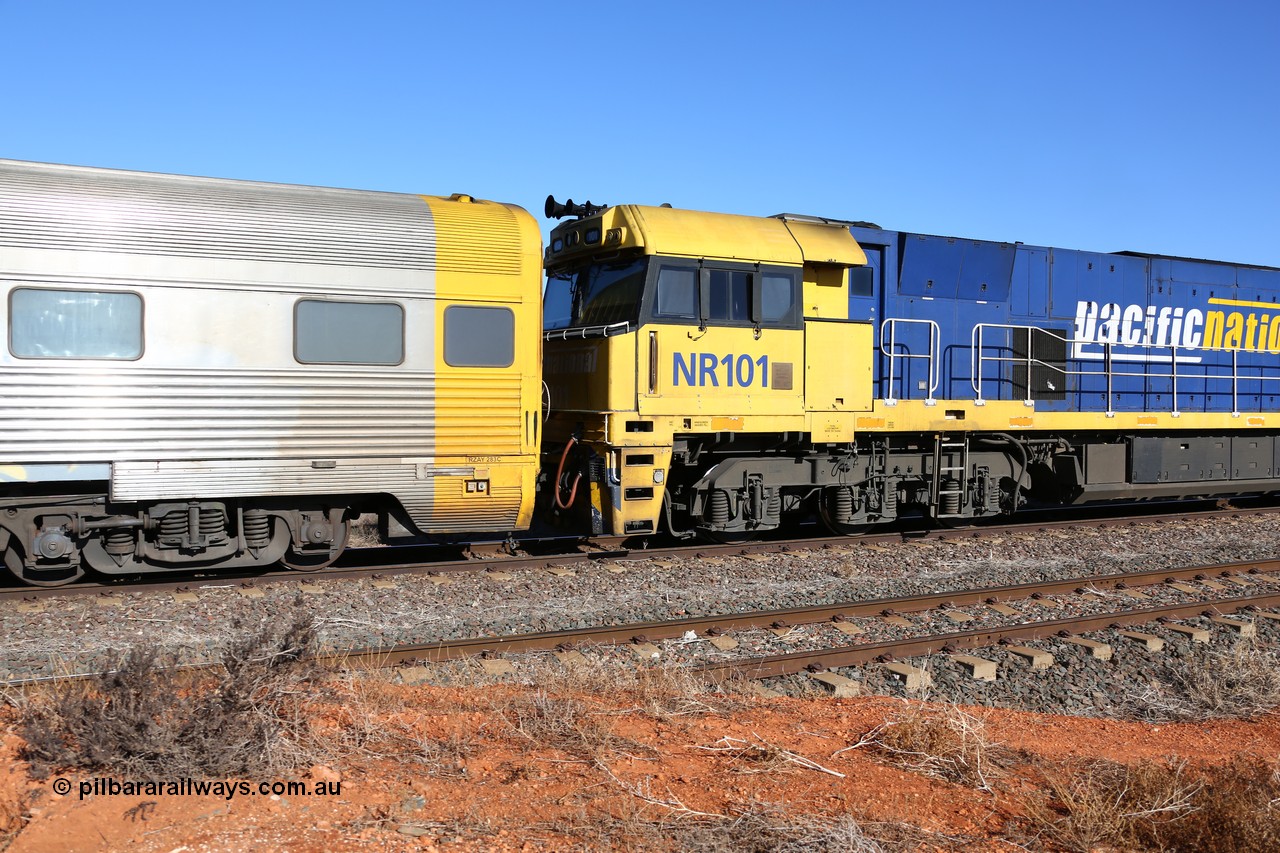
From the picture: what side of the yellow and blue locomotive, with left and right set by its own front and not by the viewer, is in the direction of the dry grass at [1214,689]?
left

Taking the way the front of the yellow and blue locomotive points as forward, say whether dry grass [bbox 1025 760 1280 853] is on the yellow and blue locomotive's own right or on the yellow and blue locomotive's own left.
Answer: on the yellow and blue locomotive's own left

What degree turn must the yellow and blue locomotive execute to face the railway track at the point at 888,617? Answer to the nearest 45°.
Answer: approximately 45° to its left

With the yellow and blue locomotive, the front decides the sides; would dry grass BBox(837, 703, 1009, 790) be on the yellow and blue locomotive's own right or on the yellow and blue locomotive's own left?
on the yellow and blue locomotive's own left

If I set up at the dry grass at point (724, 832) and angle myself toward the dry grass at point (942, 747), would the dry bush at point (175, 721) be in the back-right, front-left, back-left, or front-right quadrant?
back-left

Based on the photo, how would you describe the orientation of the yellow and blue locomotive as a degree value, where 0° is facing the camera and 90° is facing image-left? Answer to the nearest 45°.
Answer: approximately 45°

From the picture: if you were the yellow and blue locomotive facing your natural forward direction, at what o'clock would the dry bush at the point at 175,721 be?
The dry bush is roughly at 11 o'clock from the yellow and blue locomotive.
